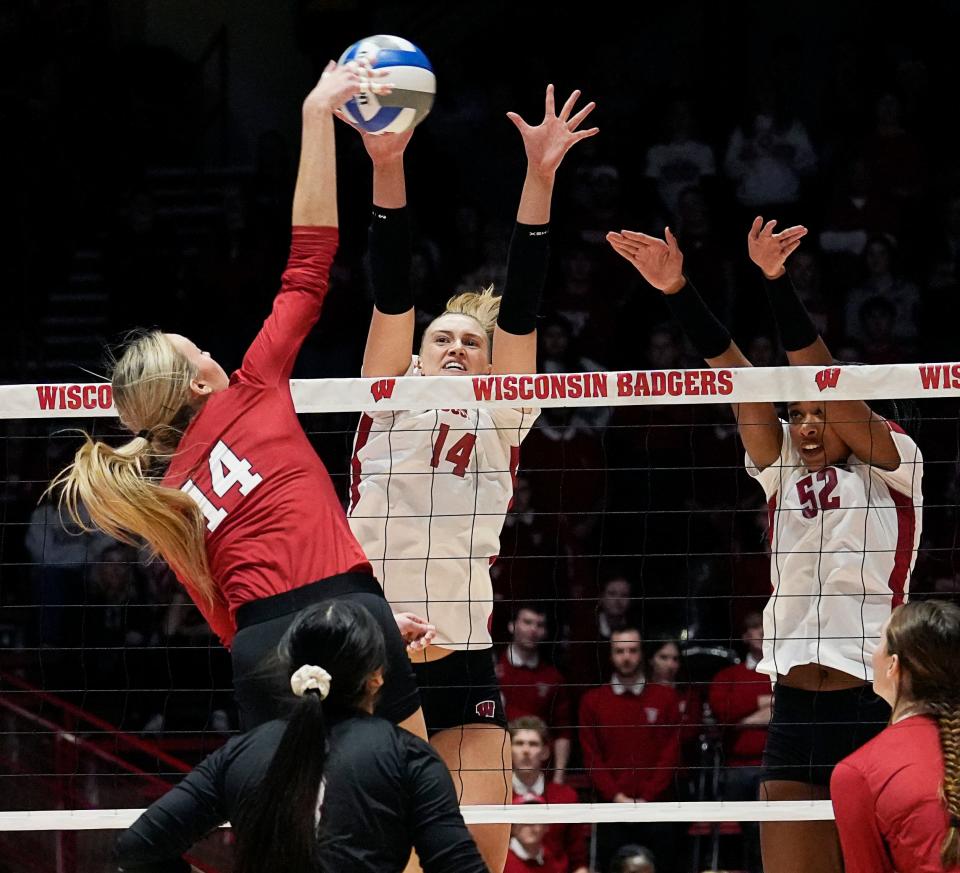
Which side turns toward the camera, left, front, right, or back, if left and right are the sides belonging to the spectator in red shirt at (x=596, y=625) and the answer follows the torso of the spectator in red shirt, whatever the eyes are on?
front

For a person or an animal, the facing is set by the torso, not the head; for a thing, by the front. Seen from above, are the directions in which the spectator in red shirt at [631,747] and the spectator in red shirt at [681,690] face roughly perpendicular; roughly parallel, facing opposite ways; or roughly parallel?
roughly parallel

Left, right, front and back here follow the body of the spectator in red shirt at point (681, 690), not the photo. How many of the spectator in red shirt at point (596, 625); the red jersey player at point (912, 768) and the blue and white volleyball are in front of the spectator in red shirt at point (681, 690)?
2

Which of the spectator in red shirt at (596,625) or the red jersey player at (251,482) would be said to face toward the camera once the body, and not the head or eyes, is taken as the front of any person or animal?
the spectator in red shirt

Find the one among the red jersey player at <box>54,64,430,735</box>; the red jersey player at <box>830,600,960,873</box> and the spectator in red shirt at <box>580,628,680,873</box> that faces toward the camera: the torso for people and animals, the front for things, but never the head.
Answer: the spectator in red shirt

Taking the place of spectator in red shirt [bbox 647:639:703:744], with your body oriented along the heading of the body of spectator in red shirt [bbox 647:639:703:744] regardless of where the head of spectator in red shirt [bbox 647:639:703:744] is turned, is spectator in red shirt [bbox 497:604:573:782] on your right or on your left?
on your right

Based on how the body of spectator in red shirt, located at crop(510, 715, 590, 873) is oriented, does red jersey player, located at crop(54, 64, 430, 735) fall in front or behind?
in front

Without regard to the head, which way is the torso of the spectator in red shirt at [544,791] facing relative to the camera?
toward the camera

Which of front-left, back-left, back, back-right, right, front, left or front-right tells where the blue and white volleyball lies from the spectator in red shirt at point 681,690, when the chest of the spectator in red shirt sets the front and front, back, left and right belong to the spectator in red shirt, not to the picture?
front

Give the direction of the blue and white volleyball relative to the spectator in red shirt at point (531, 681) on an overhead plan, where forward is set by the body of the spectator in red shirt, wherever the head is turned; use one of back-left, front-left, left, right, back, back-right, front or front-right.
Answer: front

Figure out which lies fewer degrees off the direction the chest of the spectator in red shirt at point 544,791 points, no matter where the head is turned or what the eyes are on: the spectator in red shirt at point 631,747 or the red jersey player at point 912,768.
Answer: the red jersey player

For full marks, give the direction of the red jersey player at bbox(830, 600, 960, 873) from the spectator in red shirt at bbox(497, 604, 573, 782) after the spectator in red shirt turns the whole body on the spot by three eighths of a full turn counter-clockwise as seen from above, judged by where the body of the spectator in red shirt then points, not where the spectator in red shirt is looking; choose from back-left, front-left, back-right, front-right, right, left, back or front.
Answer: back-right

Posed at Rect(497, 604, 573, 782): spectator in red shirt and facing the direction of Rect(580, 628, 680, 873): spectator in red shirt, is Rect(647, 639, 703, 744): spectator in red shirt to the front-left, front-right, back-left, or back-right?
front-left

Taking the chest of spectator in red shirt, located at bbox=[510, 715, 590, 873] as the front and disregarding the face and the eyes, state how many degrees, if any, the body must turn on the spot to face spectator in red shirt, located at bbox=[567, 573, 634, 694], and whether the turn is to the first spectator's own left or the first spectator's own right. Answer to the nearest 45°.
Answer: approximately 180°

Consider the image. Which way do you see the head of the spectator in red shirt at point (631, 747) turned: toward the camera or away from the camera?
toward the camera

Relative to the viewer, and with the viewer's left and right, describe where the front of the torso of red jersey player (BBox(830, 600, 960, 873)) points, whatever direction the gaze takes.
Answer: facing away from the viewer and to the left of the viewer

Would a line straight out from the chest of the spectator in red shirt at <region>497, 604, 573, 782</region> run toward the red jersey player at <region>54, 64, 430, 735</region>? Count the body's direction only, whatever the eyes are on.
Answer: yes

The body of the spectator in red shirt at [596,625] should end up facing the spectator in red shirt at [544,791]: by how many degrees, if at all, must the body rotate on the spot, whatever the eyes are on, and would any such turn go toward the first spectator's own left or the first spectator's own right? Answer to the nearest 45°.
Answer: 0° — they already face them

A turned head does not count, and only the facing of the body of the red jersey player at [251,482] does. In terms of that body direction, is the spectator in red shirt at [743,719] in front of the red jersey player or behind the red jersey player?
in front

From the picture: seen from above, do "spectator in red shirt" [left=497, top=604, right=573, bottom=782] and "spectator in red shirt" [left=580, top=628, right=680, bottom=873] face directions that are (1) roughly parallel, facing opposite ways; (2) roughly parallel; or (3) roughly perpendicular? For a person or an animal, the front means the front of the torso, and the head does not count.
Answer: roughly parallel
